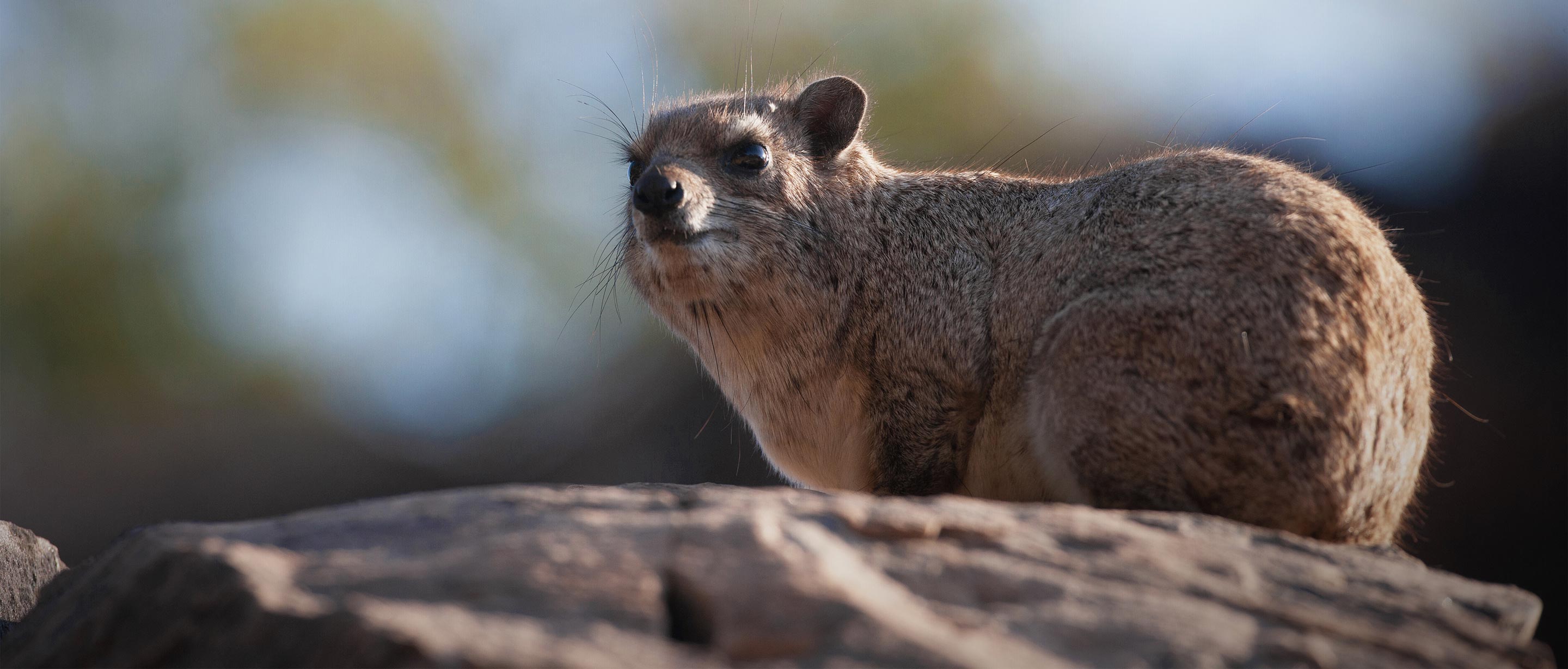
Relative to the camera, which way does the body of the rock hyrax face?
to the viewer's left

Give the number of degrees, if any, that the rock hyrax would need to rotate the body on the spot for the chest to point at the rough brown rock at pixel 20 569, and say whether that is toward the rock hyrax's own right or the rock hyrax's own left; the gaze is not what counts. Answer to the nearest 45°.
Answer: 0° — it already faces it
